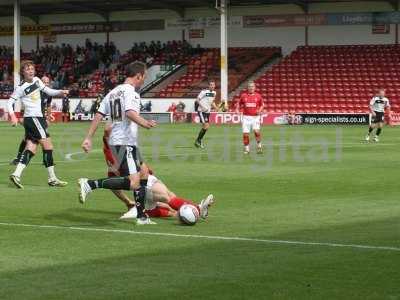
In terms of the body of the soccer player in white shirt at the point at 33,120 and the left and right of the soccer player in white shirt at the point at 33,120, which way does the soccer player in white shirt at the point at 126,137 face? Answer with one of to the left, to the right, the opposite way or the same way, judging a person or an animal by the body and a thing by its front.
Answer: to the left

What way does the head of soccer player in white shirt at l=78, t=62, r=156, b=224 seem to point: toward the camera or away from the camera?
away from the camera

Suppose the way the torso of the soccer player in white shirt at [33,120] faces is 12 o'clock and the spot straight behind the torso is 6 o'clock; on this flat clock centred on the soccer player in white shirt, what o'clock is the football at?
The football is roughly at 1 o'clock from the soccer player in white shirt.

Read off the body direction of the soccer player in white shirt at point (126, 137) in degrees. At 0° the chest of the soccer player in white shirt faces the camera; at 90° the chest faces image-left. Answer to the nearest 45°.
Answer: approximately 225°

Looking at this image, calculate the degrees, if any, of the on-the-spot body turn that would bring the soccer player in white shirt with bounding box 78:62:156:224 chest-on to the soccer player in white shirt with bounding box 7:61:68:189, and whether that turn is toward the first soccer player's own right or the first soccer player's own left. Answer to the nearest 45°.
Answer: approximately 45° to the first soccer player's own left
